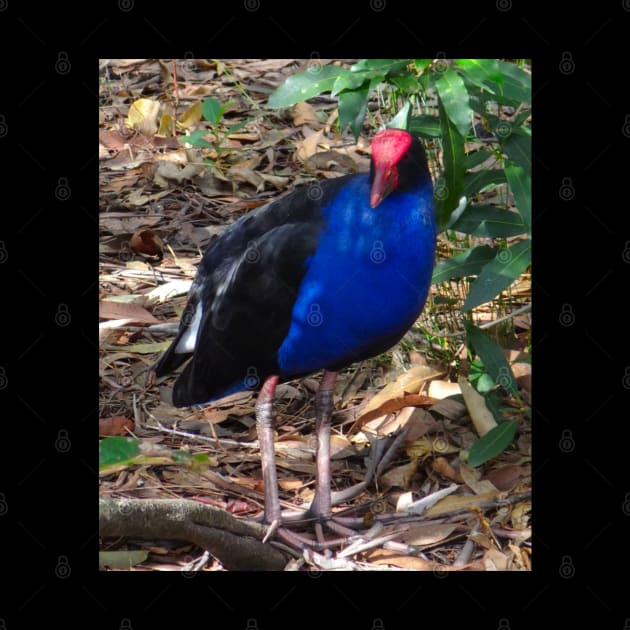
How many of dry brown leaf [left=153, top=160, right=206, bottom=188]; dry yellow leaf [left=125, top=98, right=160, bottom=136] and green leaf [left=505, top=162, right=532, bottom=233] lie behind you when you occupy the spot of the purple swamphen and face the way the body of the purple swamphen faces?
2

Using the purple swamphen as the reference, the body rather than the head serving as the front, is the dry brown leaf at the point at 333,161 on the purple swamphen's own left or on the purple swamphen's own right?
on the purple swamphen's own left

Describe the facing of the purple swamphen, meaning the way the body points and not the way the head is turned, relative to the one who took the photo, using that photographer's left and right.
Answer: facing the viewer and to the right of the viewer

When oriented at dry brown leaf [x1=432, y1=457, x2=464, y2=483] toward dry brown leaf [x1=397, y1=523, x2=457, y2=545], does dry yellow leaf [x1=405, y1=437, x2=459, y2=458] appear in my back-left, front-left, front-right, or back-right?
back-right

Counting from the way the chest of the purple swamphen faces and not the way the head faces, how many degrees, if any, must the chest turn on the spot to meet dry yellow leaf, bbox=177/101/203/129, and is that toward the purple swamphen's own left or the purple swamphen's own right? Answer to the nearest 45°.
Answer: approximately 180°

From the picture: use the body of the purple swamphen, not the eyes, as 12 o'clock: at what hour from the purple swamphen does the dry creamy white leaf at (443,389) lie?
The dry creamy white leaf is roughly at 9 o'clock from the purple swamphen.

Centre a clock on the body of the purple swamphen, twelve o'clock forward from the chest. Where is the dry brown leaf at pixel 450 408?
The dry brown leaf is roughly at 9 o'clock from the purple swamphen.
